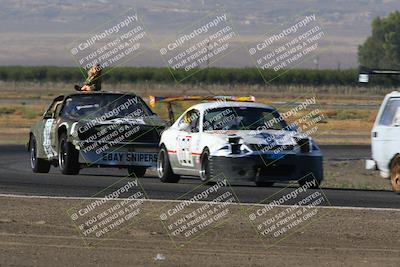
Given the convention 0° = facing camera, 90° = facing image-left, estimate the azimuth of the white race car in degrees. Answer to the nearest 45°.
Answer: approximately 315°

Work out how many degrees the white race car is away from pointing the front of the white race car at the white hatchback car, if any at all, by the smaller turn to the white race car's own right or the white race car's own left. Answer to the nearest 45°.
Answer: approximately 45° to the white race car's own left
